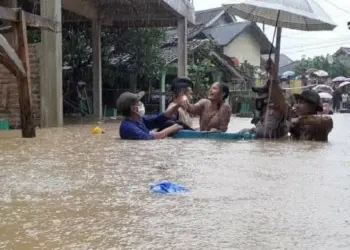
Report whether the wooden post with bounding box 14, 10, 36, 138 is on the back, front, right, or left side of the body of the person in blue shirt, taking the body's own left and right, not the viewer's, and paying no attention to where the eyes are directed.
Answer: back

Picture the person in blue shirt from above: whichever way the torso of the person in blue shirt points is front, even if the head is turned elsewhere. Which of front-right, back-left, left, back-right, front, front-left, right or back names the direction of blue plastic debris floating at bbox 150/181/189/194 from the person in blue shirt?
right

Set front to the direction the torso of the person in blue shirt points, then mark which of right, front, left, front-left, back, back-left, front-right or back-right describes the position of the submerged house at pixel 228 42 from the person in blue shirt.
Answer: left

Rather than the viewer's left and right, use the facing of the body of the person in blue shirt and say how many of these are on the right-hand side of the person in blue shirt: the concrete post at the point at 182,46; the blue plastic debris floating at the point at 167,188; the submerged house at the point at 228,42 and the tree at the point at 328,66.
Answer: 1

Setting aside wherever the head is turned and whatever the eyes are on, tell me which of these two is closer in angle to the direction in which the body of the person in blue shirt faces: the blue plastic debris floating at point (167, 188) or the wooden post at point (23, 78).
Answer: the blue plastic debris floating

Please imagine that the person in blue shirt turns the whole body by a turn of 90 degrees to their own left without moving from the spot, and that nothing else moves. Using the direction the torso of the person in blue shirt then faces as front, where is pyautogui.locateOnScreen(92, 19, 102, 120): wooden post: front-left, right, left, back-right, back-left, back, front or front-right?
front

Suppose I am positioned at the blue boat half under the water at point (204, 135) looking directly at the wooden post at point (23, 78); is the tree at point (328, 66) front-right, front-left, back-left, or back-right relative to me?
back-right

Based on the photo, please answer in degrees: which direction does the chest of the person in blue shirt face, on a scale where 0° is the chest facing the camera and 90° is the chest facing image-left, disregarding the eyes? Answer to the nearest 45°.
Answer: approximately 270°

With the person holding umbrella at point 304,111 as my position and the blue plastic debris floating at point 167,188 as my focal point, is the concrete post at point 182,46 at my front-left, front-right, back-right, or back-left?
back-right

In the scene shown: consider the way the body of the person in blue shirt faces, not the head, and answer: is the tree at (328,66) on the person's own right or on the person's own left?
on the person's own left
